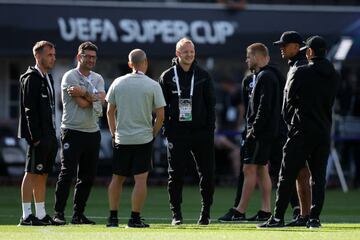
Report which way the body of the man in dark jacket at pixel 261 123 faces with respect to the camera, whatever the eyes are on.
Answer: to the viewer's left

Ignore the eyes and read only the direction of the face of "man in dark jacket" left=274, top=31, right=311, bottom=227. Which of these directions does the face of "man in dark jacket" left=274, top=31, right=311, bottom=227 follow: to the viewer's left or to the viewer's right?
to the viewer's left

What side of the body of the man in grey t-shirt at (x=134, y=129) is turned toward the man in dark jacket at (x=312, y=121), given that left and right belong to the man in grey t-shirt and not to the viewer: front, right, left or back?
right

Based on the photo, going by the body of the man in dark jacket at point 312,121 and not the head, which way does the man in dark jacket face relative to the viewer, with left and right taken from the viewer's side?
facing away from the viewer and to the left of the viewer

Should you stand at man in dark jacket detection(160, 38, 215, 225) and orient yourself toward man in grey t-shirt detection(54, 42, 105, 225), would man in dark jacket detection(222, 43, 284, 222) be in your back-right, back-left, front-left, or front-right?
back-right

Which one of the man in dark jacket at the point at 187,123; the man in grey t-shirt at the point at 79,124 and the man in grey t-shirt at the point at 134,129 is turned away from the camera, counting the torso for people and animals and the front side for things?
the man in grey t-shirt at the point at 134,129

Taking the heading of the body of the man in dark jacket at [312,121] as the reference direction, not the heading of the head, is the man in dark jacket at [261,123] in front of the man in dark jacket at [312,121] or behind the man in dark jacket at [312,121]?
in front

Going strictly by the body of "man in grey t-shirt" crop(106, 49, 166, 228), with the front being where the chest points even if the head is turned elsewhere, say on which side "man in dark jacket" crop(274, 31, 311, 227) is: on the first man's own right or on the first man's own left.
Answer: on the first man's own right

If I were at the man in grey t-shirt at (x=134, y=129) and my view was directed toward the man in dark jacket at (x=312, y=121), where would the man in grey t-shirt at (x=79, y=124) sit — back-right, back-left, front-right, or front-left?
back-left

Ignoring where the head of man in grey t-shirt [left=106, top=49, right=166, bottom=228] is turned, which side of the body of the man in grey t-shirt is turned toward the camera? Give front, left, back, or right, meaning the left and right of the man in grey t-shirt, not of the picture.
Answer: back

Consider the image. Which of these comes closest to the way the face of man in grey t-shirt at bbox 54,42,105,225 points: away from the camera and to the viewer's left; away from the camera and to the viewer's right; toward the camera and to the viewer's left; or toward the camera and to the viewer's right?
toward the camera and to the viewer's right
